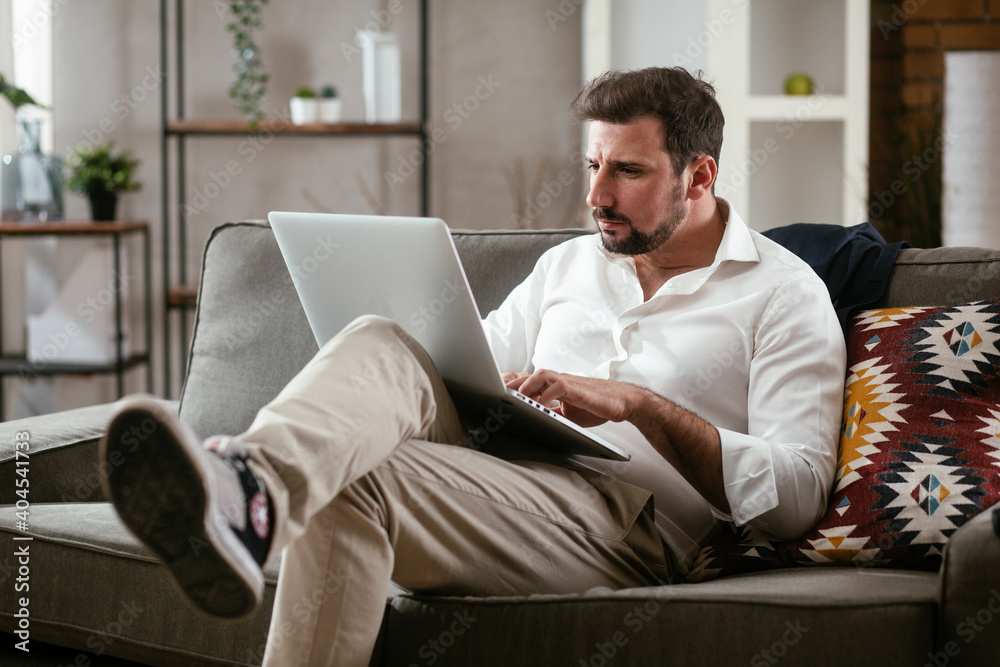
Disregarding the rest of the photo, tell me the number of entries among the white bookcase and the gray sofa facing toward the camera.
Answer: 2

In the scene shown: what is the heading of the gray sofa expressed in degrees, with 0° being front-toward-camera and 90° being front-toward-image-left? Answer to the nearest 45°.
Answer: approximately 0°

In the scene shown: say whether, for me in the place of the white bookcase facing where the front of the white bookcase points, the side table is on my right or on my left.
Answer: on my right

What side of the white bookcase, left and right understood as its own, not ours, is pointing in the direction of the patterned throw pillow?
front

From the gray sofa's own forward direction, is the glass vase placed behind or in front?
behind

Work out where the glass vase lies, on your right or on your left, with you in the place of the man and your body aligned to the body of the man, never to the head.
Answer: on your right

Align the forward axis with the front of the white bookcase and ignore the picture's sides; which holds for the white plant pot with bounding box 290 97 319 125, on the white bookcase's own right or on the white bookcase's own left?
on the white bookcase's own right

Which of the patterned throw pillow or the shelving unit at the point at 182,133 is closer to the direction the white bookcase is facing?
the patterned throw pillow

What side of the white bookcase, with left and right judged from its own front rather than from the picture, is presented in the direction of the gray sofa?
front
